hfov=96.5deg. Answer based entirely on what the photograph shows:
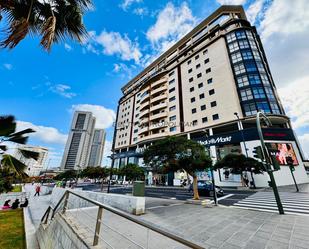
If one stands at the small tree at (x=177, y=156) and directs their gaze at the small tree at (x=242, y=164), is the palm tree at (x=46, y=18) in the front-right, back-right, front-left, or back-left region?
back-right

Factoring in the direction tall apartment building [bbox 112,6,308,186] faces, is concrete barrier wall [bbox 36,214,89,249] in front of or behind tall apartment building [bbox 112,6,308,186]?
in front

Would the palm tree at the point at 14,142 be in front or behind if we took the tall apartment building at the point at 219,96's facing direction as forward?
in front

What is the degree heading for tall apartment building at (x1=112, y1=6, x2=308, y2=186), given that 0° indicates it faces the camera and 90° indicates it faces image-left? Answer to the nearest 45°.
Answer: approximately 45°
